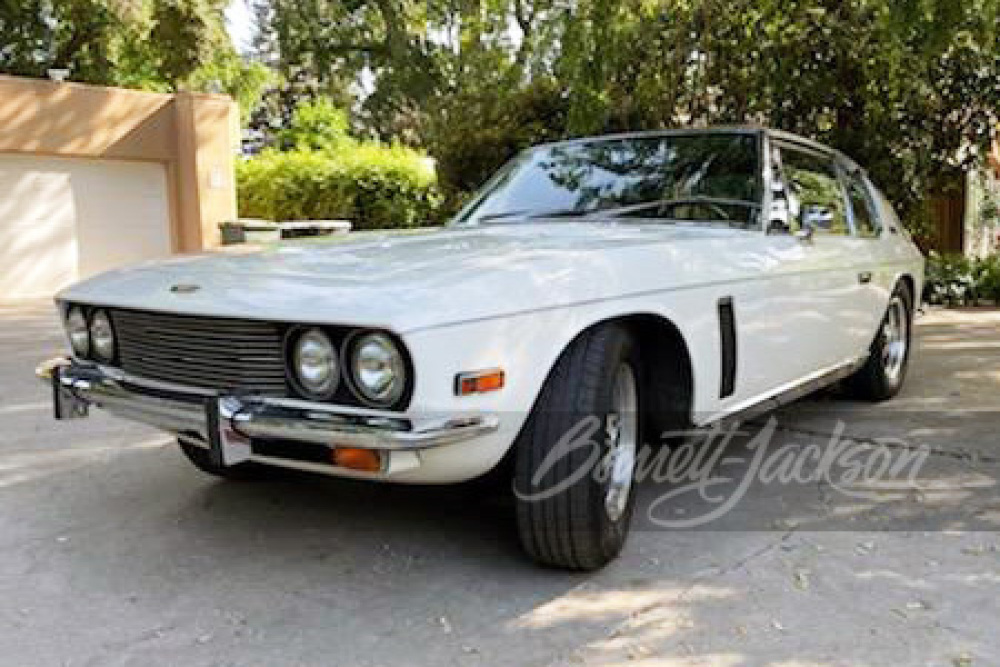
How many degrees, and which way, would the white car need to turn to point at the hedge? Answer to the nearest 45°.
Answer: approximately 135° to its right

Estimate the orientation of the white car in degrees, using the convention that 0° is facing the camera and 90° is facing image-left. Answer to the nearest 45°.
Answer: approximately 45°

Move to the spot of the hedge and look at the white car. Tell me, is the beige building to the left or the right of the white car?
right

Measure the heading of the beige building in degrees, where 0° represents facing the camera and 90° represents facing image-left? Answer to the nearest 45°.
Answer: approximately 315°

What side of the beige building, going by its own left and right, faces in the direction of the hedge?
left
